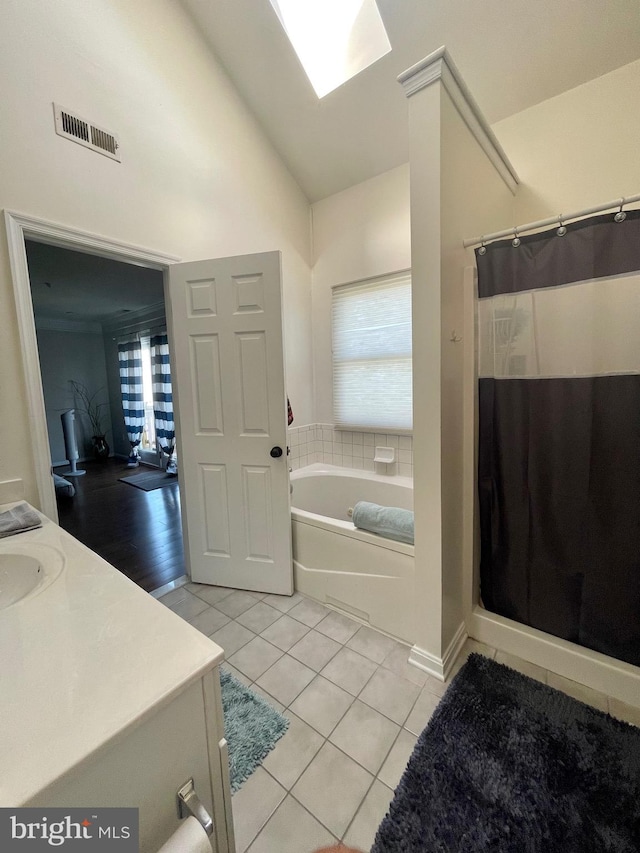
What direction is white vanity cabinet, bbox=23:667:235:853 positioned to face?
to the viewer's right

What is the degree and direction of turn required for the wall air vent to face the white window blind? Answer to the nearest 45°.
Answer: approximately 45° to its left

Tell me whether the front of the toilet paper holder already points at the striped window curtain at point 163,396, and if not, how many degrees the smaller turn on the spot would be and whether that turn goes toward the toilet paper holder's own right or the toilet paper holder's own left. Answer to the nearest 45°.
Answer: approximately 135° to the toilet paper holder's own left

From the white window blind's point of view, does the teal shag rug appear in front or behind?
in front

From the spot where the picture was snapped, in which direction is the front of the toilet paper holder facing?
facing the viewer and to the right of the viewer

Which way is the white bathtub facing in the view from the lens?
facing the viewer and to the left of the viewer

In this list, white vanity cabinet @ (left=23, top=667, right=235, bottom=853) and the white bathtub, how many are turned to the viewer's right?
1

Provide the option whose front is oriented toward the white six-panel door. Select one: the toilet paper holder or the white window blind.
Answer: the white window blind

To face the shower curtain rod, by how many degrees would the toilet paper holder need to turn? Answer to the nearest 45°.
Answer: approximately 45° to its left

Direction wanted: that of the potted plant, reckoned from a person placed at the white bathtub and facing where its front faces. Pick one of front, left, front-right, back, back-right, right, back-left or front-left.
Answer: right

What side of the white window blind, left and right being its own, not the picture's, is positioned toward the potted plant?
right

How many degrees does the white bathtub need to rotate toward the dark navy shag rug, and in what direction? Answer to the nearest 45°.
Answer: approximately 90° to its left

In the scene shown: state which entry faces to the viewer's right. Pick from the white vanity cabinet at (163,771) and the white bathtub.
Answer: the white vanity cabinet

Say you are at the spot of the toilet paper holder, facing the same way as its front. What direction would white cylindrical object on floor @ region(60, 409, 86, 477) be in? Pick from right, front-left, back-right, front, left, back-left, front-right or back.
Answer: back-left

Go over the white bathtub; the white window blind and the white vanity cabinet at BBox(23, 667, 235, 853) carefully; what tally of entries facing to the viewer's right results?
1
